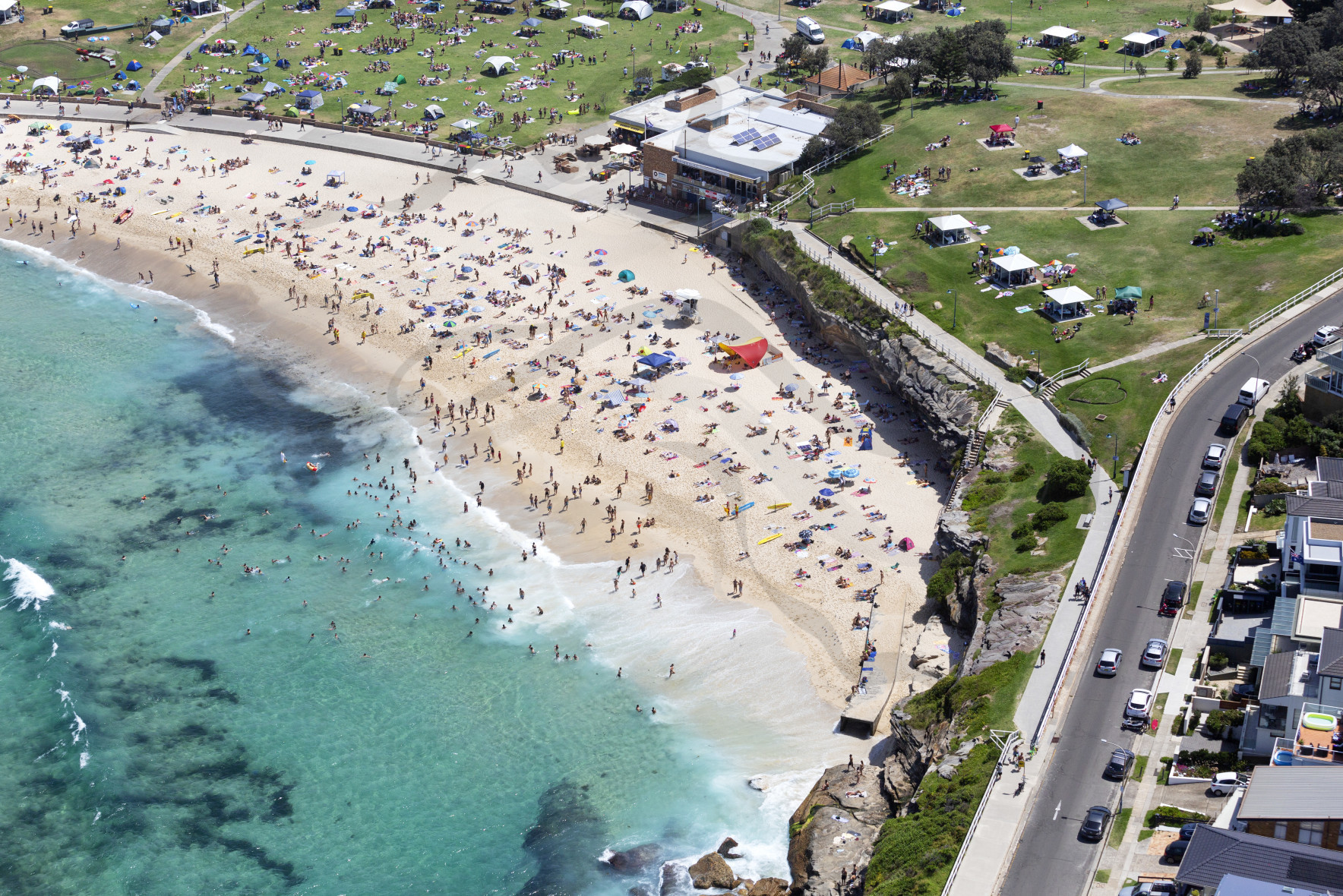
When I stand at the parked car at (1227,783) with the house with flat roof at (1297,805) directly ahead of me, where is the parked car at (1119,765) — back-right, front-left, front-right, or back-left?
back-right

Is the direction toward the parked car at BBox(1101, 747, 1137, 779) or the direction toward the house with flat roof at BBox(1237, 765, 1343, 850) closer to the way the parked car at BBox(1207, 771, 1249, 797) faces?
the house with flat roof

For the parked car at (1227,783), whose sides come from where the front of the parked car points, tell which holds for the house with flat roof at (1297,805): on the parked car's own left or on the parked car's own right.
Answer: on the parked car's own right

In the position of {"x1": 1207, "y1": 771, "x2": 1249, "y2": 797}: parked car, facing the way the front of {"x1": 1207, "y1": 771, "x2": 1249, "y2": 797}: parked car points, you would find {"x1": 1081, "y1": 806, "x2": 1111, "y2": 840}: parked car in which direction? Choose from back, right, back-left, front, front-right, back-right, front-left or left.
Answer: back-right

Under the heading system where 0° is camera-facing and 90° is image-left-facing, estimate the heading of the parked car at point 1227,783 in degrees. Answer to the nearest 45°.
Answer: approximately 270°

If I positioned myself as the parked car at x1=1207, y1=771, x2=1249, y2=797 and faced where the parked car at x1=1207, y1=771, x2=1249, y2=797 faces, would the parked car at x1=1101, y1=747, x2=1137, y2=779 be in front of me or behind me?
behind

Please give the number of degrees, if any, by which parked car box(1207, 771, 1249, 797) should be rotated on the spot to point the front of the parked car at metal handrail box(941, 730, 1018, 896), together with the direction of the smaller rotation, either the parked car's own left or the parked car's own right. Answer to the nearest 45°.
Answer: approximately 135° to the parked car's own right
